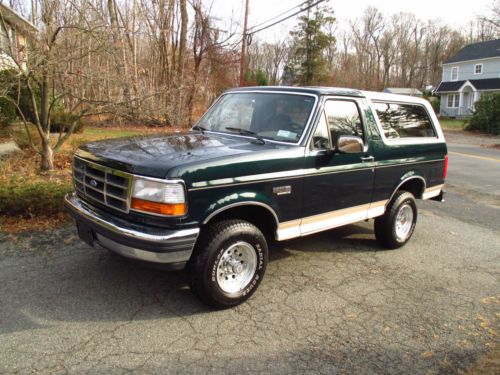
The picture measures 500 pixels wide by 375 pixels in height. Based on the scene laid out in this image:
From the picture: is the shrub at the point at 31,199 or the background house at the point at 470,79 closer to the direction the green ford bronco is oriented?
the shrub

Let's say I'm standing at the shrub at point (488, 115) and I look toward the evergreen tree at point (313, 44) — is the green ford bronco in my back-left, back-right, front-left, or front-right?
back-left

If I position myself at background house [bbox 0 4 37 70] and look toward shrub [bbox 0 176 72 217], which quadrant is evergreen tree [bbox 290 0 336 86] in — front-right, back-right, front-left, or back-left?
back-left

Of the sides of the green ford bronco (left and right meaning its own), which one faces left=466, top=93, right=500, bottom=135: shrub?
back

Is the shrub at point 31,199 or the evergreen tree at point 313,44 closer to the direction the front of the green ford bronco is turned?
the shrub

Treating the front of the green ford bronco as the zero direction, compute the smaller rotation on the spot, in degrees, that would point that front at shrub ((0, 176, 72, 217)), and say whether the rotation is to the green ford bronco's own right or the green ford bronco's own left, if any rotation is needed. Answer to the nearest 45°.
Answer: approximately 90° to the green ford bronco's own right

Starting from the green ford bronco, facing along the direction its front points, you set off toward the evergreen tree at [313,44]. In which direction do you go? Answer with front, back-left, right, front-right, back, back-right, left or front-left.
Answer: back-right

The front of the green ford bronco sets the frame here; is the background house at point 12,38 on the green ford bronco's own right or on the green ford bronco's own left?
on the green ford bronco's own right

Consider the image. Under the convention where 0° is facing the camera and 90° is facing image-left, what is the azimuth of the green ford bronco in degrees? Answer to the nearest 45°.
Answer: approximately 45°
